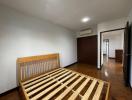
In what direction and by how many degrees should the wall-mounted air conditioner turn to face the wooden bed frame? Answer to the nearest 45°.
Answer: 0° — it already faces it

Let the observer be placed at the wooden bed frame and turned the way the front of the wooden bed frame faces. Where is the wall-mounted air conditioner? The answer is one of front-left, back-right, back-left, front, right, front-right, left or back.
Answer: left

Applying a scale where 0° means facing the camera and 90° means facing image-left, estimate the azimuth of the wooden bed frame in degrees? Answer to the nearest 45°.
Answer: approximately 315°

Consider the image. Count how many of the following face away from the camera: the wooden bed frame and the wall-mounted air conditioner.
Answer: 0
